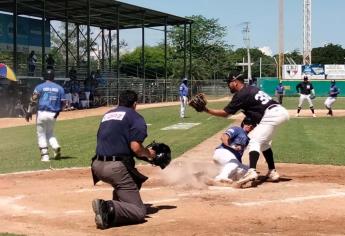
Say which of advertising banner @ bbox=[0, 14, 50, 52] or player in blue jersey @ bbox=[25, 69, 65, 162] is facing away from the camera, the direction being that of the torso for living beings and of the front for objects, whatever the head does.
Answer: the player in blue jersey

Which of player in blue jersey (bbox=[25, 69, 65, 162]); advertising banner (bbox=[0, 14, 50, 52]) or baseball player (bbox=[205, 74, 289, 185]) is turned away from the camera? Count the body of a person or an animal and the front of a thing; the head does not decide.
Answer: the player in blue jersey

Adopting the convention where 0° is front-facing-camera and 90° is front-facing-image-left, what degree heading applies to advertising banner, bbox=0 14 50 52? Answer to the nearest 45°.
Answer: approximately 315°

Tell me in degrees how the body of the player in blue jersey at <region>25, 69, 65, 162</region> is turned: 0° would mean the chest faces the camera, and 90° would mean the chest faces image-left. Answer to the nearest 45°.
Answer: approximately 180°

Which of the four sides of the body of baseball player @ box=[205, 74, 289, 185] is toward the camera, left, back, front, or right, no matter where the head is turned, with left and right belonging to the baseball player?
left

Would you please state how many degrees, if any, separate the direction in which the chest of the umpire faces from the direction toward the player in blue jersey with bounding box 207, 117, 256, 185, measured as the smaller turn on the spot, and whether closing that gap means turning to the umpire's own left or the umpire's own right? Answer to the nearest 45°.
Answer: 0° — they already face them

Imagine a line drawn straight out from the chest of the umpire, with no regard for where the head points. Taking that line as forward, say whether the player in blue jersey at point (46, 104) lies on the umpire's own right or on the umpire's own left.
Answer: on the umpire's own left

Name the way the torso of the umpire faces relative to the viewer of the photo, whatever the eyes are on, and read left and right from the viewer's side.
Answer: facing away from the viewer and to the right of the viewer
